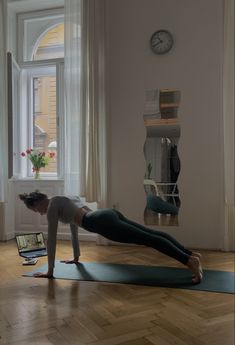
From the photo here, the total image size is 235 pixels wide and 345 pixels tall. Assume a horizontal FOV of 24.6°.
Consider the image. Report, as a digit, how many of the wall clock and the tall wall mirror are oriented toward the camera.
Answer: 2

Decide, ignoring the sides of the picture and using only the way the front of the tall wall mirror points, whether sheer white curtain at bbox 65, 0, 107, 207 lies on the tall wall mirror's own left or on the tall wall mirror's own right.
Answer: on the tall wall mirror's own right

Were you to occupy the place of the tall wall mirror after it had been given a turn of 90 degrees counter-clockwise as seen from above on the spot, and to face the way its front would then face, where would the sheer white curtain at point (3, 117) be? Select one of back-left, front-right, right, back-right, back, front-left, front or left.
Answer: back

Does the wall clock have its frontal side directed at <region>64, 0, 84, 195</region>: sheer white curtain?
no

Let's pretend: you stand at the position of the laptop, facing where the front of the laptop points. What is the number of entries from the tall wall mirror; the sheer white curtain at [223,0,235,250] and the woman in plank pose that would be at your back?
0

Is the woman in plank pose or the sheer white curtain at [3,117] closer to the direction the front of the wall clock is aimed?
the woman in plank pose

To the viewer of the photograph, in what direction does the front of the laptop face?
facing the viewer and to the right of the viewer

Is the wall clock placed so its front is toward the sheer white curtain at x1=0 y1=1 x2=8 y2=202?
no

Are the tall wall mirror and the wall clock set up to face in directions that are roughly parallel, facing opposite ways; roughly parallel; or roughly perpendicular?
roughly parallel

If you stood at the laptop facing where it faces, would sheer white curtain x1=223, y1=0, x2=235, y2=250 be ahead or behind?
ahead

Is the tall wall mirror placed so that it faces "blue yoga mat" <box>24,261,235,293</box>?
yes

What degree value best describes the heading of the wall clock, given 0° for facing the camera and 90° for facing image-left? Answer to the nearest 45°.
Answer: approximately 0°

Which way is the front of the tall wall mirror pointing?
toward the camera

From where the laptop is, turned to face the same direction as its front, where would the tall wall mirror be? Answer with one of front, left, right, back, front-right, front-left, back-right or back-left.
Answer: front-left

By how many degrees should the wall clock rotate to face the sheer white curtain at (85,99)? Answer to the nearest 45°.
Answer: approximately 90° to its right

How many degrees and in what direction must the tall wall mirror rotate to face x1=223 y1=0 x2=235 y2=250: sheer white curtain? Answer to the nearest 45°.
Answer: approximately 45° to its left
